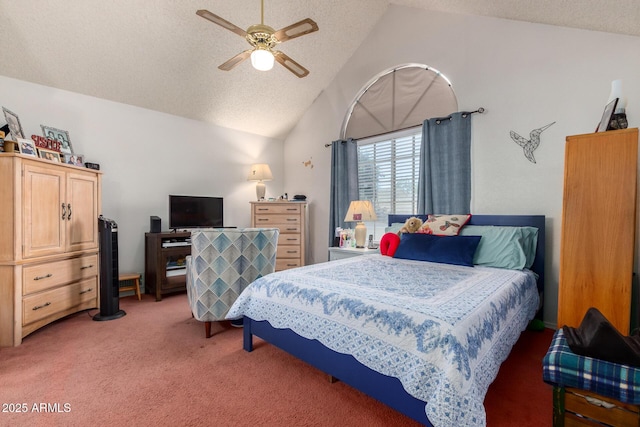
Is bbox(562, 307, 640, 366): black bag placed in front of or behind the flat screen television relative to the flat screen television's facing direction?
in front

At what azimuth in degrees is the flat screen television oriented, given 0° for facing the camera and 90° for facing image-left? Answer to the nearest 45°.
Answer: approximately 315°

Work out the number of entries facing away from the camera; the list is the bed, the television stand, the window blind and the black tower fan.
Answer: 0

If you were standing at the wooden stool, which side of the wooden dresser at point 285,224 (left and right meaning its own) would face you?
right

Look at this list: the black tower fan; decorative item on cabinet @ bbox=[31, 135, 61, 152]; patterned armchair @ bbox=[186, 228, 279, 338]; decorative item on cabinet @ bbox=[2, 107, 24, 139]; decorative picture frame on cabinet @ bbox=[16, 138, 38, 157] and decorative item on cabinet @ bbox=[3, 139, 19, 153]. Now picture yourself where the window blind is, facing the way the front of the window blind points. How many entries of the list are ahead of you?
6

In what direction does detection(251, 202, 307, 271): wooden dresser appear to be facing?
toward the camera

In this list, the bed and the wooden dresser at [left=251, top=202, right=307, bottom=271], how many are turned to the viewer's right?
0

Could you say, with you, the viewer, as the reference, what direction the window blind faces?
facing the viewer and to the left of the viewer

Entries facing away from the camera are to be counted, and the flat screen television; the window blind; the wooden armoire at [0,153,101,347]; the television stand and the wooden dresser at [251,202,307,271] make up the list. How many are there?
0

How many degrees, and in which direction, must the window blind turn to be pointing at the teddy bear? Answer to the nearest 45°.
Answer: approximately 45° to its left

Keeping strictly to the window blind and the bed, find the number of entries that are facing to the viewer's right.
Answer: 0

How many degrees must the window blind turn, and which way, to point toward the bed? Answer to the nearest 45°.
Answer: approximately 45° to its left

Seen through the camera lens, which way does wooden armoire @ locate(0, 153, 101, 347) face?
facing the viewer and to the right of the viewer
